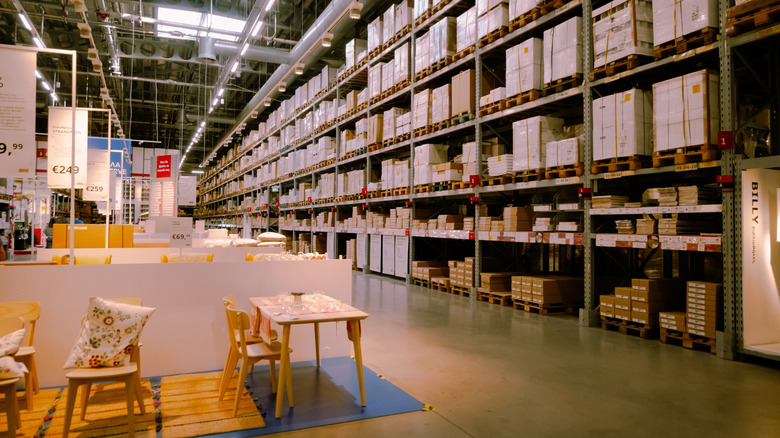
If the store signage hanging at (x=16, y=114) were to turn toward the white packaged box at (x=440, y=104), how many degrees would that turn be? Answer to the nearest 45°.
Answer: approximately 90° to its left

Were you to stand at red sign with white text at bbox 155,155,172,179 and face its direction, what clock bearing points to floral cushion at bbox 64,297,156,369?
The floral cushion is roughly at 12 o'clock from the red sign with white text.

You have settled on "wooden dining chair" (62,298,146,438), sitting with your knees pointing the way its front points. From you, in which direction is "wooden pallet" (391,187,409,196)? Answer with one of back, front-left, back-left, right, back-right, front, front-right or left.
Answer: back-left

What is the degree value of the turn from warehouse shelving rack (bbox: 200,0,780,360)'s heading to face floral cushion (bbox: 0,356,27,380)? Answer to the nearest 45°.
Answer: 0° — it already faces it

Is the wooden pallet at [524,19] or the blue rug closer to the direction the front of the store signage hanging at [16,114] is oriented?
the blue rug

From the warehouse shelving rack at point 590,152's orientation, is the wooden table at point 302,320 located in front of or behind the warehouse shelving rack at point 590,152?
in front

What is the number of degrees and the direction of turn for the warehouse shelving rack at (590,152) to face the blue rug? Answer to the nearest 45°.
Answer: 0° — it already faces it

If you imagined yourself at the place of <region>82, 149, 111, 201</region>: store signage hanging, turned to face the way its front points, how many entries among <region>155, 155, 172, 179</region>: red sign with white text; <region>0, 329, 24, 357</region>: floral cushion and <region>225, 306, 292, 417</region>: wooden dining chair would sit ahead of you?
2

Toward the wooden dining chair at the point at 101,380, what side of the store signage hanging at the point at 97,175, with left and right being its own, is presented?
front

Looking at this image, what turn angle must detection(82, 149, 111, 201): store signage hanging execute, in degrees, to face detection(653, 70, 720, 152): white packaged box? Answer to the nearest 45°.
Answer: approximately 45° to its left

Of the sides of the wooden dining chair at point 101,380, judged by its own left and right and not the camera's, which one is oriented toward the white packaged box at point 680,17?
left

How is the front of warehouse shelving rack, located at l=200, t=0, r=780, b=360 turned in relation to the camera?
facing the viewer and to the left of the viewer
